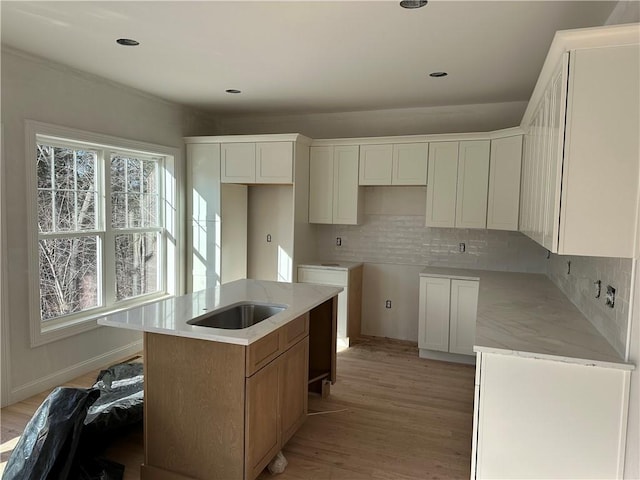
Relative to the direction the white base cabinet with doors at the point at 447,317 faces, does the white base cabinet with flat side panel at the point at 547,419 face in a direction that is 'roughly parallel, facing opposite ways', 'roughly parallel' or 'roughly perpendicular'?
roughly perpendicular

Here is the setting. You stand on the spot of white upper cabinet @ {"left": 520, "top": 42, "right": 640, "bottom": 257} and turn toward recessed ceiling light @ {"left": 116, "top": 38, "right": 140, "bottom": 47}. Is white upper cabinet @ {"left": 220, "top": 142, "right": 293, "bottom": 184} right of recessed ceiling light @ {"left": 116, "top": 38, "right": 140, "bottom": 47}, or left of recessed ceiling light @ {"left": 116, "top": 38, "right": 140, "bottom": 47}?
right

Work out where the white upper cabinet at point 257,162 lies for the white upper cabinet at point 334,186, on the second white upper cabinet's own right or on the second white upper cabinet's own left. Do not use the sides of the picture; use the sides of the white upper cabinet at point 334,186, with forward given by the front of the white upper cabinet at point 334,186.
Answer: on the second white upper cabinet's own right

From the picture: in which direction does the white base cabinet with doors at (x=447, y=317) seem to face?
toward the camera

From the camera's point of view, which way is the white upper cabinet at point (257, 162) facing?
toward the camera

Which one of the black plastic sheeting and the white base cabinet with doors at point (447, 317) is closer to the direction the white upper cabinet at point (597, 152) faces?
the black plastic sheeting

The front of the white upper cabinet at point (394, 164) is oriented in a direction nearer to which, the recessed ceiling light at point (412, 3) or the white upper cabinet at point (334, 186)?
the recessed ceiling light

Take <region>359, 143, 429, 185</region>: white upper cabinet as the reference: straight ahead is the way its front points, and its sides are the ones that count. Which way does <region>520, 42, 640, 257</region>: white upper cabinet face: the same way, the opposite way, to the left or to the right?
to the right

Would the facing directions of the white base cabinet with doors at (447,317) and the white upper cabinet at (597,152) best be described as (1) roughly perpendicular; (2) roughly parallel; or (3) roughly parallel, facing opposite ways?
roughly perpendicular

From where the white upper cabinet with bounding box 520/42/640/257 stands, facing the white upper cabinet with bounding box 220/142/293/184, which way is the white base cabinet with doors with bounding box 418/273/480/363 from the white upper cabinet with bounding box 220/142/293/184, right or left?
right

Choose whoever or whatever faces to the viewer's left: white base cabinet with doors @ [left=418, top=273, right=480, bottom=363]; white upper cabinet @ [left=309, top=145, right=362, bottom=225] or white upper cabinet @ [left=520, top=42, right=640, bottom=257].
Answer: white upper cabinet @ [left=520, top=42, right=640, bottom=257]

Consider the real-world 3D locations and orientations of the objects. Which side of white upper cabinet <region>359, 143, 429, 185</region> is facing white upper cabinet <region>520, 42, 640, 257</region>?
front

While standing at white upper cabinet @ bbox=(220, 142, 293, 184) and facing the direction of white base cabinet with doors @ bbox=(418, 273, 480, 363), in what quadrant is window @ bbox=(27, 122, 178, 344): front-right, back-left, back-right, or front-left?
back-right

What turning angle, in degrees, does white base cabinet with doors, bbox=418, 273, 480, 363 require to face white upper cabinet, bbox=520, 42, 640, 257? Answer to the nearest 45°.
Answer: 0° — it already faces it

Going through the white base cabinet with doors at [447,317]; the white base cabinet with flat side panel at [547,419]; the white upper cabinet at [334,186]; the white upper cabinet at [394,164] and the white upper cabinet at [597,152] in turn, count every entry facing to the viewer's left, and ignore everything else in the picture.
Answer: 2

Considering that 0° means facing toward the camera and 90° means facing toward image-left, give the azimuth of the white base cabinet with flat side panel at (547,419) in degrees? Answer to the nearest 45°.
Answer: approximately 90°

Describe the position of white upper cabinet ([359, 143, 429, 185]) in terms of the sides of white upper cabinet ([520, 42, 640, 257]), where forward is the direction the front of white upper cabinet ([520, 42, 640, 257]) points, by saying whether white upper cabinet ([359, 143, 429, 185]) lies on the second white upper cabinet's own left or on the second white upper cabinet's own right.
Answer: on the second white upper cabinet's own right

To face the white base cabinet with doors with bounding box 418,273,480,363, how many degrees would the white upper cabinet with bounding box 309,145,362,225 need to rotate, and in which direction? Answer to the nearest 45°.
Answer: approximately 45° to its left
